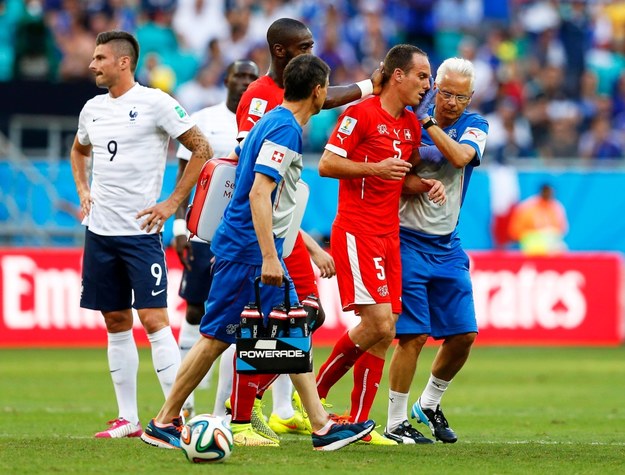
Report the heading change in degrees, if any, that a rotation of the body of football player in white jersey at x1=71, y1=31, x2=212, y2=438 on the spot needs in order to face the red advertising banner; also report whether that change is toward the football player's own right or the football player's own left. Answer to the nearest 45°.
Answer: approximately 180°

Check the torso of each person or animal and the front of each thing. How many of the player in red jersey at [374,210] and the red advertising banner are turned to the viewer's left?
0

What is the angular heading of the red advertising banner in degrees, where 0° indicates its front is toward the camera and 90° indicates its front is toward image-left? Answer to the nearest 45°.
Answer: approximately 0°

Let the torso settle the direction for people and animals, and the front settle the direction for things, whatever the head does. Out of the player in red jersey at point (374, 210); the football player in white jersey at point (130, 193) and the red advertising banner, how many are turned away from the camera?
0

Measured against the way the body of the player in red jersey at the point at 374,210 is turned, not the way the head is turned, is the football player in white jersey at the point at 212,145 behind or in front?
behind

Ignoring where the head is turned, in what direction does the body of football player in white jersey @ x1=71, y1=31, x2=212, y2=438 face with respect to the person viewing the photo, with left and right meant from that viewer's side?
facing the viewer and to the left of the viewer

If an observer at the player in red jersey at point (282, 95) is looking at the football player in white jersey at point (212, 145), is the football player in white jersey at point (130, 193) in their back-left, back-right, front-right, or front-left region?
front-left

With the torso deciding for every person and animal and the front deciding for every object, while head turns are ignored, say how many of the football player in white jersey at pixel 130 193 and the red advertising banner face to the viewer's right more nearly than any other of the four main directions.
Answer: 0
